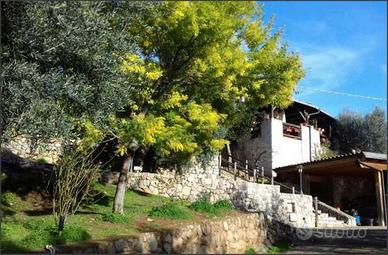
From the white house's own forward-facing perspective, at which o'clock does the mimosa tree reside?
The mimosa tree is roughly at 2 o'clock from the white house.

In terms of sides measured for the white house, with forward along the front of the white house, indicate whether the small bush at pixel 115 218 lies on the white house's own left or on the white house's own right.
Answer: on the white house's own right

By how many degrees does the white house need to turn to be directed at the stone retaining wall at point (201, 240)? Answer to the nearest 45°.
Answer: approximately 45° to its right

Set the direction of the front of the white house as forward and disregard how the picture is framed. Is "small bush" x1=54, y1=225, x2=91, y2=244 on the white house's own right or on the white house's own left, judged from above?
on the white house's own right

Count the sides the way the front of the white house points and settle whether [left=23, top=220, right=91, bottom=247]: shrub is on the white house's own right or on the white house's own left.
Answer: on the white house's own right

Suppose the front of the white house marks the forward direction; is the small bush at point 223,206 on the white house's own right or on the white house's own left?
on the white house's own right
